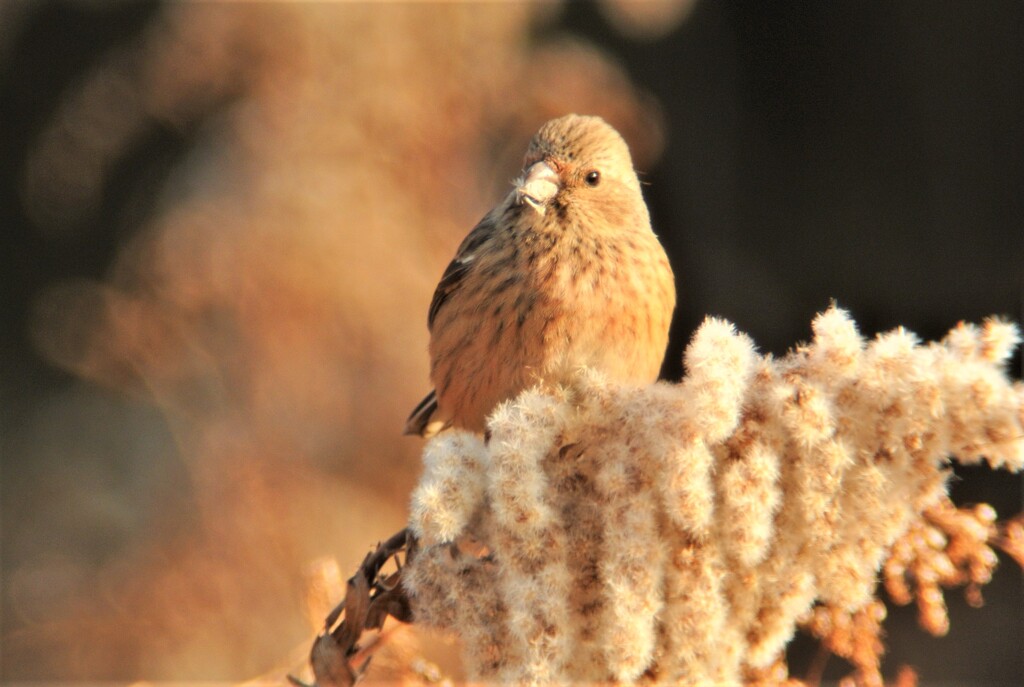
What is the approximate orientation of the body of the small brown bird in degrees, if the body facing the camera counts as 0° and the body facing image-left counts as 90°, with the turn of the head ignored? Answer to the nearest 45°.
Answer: approximately 315°
